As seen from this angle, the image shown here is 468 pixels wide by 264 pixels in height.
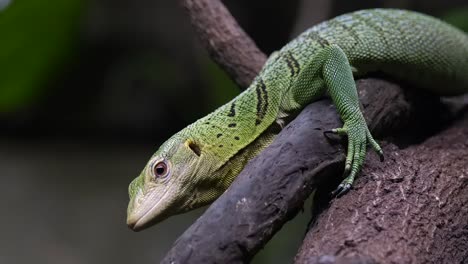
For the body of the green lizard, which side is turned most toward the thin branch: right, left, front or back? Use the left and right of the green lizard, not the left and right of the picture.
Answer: right

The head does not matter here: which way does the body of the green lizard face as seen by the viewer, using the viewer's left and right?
facing to the left of the viewer
